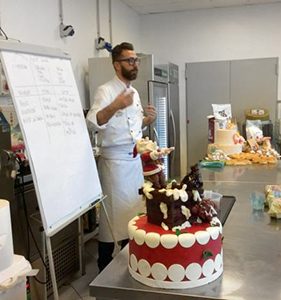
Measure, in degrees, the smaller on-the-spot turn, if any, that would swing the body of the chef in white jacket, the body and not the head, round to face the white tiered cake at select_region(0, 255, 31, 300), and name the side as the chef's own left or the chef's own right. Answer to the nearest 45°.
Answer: approximately 45° to the chef's own right

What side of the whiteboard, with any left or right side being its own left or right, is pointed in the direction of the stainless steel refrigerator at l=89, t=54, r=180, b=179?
left

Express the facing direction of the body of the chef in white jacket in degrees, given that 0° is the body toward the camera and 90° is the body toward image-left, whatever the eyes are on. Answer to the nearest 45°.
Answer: approximately 315°

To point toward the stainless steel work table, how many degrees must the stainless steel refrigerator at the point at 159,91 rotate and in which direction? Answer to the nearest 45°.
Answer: approximately 45° to its right

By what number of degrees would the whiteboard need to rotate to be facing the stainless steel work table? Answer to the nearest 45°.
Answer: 0° — it already faces it

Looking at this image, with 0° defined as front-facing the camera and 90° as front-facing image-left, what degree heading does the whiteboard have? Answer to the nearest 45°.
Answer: approximately 315°

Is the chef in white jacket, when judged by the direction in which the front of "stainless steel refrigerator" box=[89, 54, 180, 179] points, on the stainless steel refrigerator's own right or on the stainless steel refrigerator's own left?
on the stainless steel refrigerator's own right

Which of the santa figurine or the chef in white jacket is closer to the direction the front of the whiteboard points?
the santa figurine

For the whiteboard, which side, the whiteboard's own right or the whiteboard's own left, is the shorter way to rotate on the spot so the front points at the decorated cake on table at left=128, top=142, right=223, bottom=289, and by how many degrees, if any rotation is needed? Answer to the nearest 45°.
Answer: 0° — it already faces it

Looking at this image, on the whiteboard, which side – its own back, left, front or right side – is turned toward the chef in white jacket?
left
